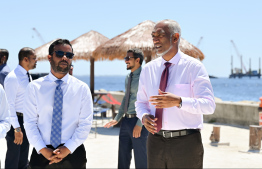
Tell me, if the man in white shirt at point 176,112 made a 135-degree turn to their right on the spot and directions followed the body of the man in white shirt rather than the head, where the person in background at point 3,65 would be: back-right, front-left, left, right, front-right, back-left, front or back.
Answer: front-left

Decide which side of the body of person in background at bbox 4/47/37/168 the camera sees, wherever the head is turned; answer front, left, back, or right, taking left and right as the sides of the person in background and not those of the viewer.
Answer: right

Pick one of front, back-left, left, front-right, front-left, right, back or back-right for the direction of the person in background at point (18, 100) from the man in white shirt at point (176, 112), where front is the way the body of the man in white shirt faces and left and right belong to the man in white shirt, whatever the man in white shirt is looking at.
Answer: right

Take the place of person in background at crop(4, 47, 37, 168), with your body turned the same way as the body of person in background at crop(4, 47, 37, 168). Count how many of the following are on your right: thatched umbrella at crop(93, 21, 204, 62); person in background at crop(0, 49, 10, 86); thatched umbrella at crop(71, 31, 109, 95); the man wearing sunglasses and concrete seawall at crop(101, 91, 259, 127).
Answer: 1

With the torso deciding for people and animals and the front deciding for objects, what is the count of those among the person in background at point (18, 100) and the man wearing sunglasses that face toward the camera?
1

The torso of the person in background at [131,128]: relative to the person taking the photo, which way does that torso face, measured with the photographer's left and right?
facing the viewer and to the left of the viewer

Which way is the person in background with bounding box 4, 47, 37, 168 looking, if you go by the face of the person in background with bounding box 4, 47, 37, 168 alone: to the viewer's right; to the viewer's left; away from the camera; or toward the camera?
to the viewer's right

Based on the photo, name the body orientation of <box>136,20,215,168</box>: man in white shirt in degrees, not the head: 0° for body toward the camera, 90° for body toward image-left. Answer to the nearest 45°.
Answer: approximately 45°

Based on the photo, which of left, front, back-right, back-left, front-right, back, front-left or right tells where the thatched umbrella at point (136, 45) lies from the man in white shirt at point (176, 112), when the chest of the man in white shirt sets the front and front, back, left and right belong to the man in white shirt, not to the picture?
back-right

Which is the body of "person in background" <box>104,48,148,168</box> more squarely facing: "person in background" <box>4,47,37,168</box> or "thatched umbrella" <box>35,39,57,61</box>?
the person in background

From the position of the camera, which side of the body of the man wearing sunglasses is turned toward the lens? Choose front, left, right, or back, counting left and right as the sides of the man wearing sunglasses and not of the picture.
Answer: front

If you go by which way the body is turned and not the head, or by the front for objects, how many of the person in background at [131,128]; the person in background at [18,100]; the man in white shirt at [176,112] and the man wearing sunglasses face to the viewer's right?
1

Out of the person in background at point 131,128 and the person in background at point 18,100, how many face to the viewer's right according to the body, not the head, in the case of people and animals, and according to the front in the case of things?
1

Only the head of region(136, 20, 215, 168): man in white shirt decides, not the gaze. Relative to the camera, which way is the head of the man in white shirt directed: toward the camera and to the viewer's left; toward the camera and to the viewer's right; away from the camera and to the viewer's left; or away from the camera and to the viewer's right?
toward the camera and to the viewer's left

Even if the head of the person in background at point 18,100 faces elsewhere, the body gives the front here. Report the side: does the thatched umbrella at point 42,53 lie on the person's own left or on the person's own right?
on the person's own left
